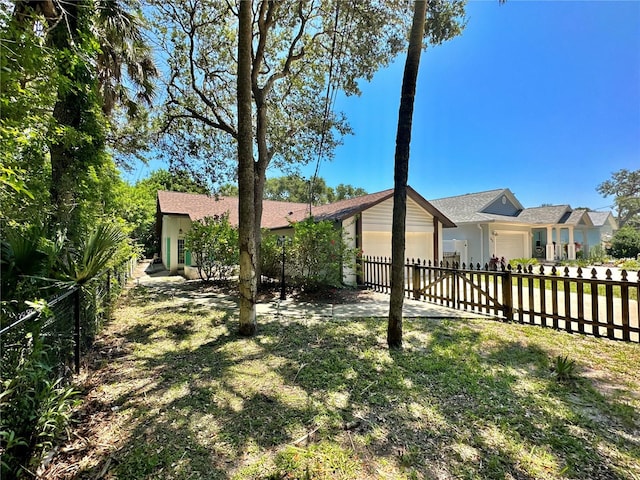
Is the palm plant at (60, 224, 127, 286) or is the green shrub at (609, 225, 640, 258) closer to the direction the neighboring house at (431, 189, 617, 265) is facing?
the palm plant

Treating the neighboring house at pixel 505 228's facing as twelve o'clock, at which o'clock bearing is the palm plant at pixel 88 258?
The palm plant is roughly at 2 o'clock from the neighboring house.

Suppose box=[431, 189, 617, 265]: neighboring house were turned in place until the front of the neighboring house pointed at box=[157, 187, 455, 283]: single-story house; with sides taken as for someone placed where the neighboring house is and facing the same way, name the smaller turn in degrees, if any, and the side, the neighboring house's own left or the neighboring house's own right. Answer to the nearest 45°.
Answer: approximately 90° to the neighboring house's own right

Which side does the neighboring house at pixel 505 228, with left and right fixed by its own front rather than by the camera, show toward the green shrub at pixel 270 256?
right

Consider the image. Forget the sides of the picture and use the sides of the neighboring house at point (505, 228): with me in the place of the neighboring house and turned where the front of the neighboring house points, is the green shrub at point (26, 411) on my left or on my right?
on my right

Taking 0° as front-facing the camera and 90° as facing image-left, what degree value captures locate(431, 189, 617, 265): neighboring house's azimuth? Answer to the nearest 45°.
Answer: approximately 315°

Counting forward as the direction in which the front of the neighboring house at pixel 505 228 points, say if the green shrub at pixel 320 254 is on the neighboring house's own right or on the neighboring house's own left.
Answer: on the neighboring house's own right

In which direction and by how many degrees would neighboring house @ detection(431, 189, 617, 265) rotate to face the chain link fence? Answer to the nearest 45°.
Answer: approximately 45° to its right

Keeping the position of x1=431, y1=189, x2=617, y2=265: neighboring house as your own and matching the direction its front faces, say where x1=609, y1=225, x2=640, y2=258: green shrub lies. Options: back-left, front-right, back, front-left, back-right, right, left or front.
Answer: left

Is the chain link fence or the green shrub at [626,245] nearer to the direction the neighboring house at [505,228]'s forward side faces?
the chain link fence
